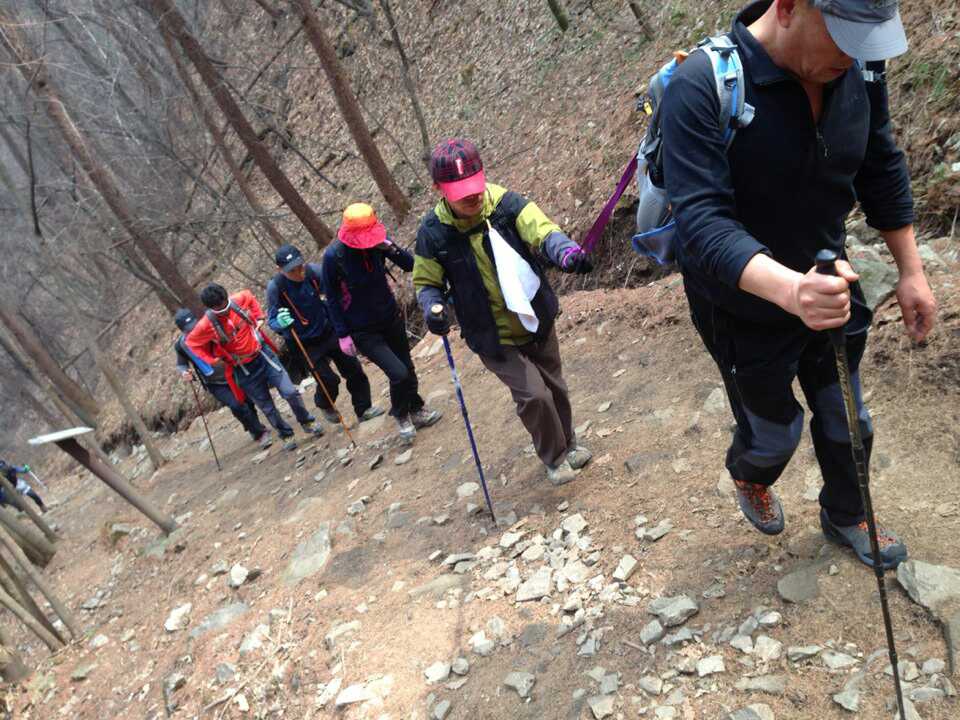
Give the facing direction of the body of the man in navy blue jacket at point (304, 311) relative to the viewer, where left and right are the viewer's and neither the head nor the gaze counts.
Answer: facing the viewer and to the right of the viewer

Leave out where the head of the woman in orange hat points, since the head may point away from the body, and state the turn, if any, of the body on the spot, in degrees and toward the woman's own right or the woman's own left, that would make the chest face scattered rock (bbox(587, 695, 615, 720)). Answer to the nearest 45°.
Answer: approximately 45° to the woman's own right

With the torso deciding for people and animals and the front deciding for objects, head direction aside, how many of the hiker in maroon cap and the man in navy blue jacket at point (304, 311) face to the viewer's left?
0

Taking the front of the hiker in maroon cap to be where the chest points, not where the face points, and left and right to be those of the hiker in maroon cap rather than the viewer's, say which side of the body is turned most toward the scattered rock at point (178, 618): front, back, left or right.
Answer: right

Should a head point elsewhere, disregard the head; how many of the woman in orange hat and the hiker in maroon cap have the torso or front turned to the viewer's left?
0

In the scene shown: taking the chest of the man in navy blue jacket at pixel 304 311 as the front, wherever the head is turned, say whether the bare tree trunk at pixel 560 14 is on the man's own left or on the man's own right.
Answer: on the man's own left

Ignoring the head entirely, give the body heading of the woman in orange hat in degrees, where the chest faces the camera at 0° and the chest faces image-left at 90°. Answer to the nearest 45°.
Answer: approximately 315°

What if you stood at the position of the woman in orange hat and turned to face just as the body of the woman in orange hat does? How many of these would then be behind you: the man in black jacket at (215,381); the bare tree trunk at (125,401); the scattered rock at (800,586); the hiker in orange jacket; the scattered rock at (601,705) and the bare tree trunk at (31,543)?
4

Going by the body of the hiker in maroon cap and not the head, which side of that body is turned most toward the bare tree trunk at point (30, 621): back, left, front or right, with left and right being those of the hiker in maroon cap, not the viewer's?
right

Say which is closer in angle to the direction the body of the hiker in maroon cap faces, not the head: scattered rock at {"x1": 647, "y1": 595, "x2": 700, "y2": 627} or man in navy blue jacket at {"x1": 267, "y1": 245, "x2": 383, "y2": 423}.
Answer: the scattered rock

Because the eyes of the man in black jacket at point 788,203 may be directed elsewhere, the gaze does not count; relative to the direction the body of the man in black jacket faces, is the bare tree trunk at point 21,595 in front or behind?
behind
